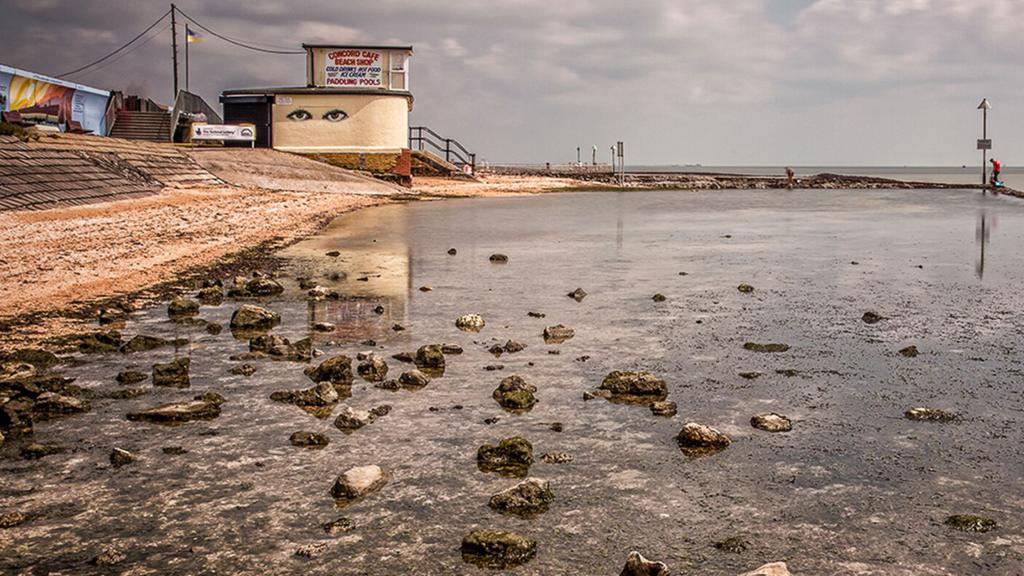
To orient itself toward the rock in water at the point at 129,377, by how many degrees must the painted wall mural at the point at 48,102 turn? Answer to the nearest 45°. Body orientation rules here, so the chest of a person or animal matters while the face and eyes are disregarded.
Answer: approximately 45° to its right

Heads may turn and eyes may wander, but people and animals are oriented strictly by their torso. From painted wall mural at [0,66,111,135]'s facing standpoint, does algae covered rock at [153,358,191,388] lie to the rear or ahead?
ahead

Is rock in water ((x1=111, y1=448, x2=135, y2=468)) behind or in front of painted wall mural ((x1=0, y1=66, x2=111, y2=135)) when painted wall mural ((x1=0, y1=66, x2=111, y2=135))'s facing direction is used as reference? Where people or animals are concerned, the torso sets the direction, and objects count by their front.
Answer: in front

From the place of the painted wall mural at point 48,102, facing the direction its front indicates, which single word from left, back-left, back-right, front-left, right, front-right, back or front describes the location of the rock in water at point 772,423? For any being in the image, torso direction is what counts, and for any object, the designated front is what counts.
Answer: front-right

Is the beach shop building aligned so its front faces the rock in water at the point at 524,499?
yes

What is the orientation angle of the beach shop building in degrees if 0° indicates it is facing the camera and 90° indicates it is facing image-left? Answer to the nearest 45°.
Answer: approximately 0°

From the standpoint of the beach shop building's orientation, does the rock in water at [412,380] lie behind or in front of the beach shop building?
in front

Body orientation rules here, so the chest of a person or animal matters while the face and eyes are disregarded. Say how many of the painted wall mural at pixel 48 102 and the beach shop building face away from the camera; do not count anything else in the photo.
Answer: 0

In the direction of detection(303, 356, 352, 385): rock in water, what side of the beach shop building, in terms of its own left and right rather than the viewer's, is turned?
front

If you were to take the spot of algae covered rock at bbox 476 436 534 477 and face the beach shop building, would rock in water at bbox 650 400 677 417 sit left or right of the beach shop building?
right
